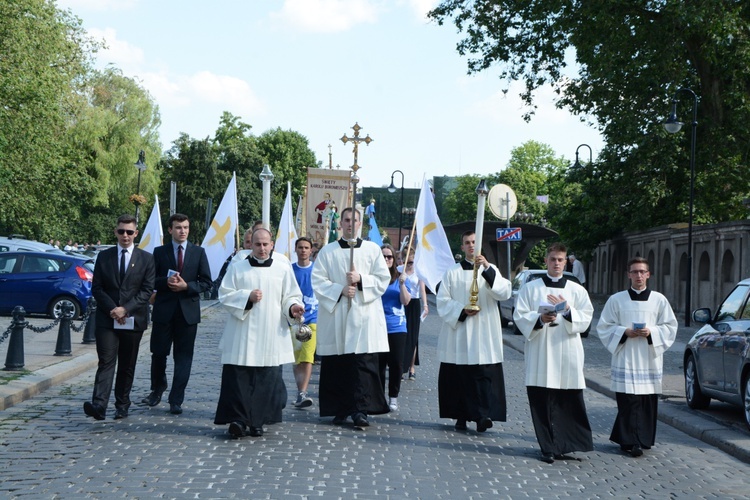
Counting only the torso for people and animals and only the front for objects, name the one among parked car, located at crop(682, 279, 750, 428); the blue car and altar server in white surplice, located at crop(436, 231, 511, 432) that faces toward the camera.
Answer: the altar server in white surplice

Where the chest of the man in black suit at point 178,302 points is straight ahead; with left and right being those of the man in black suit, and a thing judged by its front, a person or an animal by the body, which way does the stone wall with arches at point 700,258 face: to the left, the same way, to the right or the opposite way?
to the right

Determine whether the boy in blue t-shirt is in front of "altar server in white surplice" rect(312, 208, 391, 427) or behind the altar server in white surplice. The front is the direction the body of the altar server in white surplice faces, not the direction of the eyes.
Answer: behind

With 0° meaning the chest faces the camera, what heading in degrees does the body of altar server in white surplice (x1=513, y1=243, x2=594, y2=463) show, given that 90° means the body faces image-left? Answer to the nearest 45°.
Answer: approximately 0°
